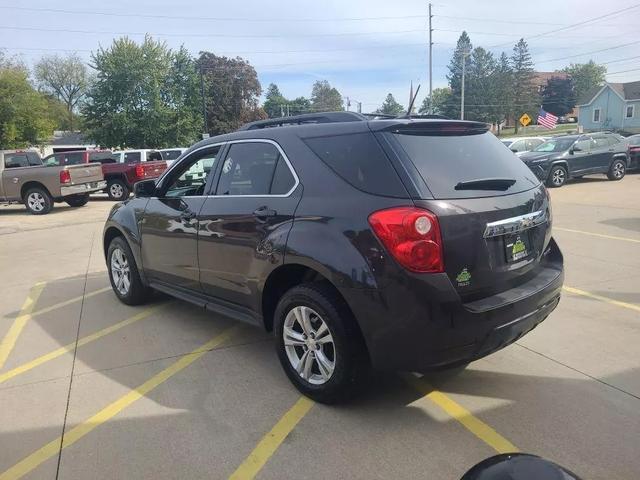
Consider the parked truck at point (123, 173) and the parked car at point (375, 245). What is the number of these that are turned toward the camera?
0

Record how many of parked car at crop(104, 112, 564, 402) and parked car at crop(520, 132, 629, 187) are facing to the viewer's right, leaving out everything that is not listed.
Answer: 0

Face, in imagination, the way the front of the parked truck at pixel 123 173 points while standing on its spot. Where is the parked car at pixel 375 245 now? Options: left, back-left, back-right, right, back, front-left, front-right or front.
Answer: back-left

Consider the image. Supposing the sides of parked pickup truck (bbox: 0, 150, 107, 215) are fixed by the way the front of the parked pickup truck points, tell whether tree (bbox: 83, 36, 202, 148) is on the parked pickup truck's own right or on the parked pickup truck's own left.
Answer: on the parked pickup truck's own right

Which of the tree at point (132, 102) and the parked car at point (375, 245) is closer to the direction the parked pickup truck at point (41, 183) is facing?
the tree

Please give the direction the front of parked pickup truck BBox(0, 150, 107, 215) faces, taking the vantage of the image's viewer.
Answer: facing away from the viewer and to the left of the viewer

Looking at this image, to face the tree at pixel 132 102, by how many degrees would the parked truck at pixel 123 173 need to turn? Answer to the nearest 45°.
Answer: approximately 45° to its right

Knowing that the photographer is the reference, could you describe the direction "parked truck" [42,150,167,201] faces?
facing away from the viewer and to the left of the viewer

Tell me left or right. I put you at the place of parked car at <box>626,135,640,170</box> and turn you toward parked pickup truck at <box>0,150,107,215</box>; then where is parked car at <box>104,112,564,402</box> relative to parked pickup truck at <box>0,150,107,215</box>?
left

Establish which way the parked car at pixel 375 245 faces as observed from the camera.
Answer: facing away from the viewer and to the left of the viewer

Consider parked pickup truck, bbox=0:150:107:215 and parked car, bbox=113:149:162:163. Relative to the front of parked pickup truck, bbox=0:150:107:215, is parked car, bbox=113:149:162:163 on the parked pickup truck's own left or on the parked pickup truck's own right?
on the parked pickup truck's own right

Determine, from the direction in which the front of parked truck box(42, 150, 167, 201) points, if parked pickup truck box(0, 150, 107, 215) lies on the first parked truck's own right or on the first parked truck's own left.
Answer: on the first parked truck's own left
